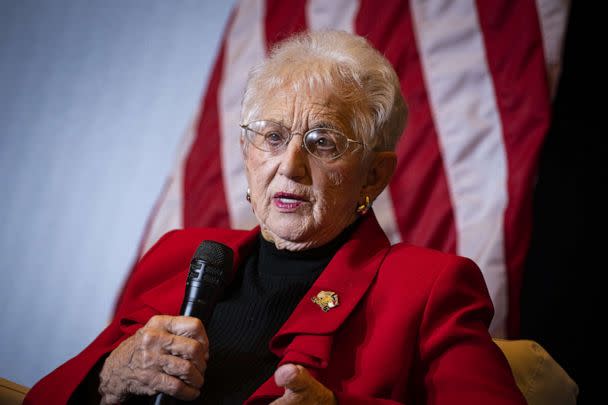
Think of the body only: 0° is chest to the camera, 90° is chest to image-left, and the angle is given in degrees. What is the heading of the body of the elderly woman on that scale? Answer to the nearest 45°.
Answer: approximately 45°

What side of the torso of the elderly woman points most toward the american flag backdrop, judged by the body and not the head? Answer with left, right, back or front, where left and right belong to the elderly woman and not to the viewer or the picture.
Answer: back
